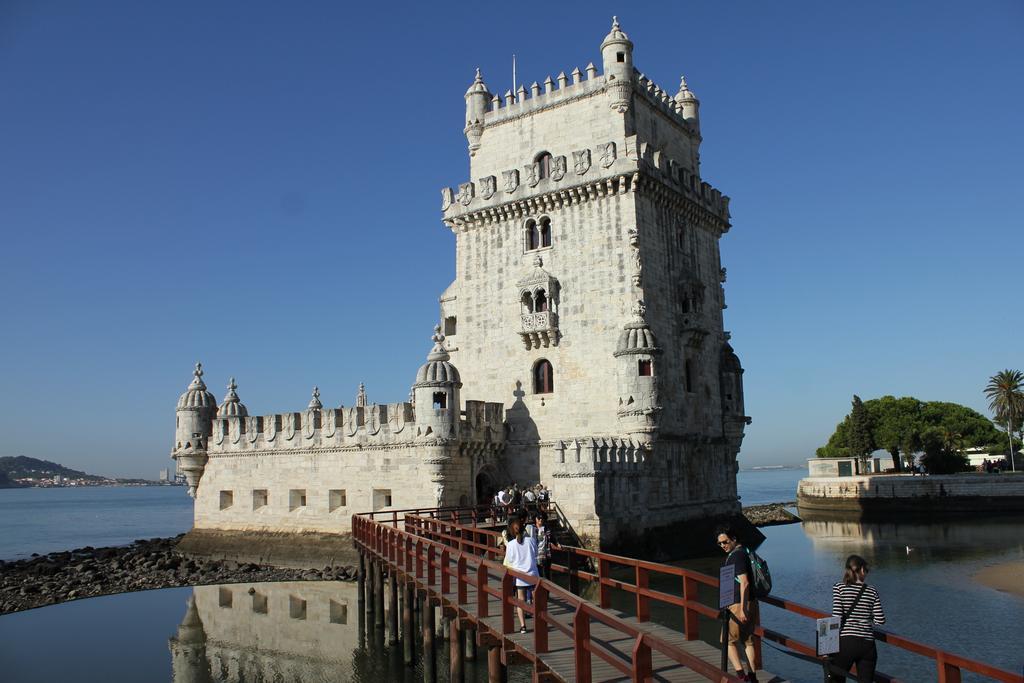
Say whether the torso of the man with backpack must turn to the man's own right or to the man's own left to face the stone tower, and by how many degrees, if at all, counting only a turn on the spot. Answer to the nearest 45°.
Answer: approximately 135° to the man's own right

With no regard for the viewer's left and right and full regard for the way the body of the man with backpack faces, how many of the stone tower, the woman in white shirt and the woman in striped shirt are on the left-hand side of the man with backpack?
1

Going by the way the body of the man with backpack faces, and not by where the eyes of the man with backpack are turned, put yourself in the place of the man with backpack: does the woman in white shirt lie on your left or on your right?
on your right

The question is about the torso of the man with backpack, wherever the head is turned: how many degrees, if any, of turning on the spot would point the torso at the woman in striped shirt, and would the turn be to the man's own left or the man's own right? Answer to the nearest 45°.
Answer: approximately 90° to the man's own left

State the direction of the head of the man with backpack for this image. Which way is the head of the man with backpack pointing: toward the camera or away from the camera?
toward the camera
